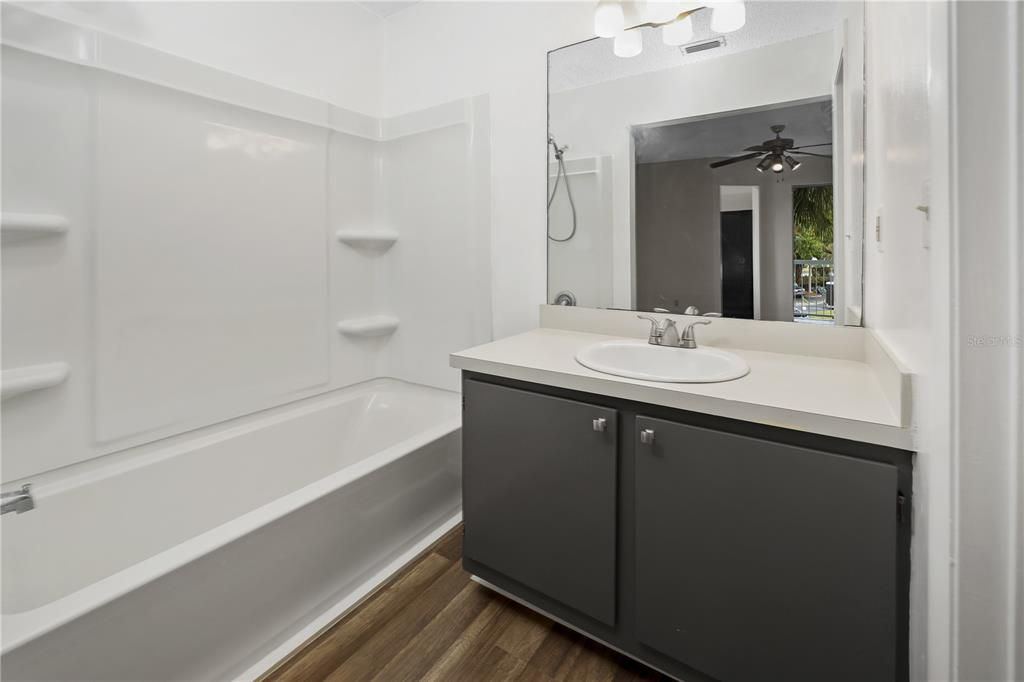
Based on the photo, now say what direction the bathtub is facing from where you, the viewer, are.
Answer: facing the viewer and to the right of the viewer

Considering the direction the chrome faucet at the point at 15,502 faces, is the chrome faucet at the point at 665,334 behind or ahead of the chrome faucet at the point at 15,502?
ahead

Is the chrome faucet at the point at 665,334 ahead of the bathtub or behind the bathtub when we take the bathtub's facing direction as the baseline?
ahead

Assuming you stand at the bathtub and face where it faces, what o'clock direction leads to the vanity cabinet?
The vanity cabinet is roughly at 12 o'clock from the bathtub.
